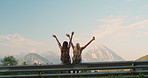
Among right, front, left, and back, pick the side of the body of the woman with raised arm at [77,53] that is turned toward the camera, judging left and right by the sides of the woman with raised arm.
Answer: back

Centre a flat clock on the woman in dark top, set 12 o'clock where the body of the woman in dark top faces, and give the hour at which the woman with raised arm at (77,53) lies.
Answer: The woman with raised arm is roughly at 3 o'clock from the woman in dark top.

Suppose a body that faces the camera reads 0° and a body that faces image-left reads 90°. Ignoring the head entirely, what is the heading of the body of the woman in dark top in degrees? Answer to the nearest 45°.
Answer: approximately 180°

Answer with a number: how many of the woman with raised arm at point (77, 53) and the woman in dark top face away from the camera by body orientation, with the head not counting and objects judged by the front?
2

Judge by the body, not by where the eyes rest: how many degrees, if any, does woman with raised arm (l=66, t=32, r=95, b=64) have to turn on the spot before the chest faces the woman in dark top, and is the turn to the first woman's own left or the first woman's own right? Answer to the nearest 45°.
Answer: approximately 90° to the first woman's own left
